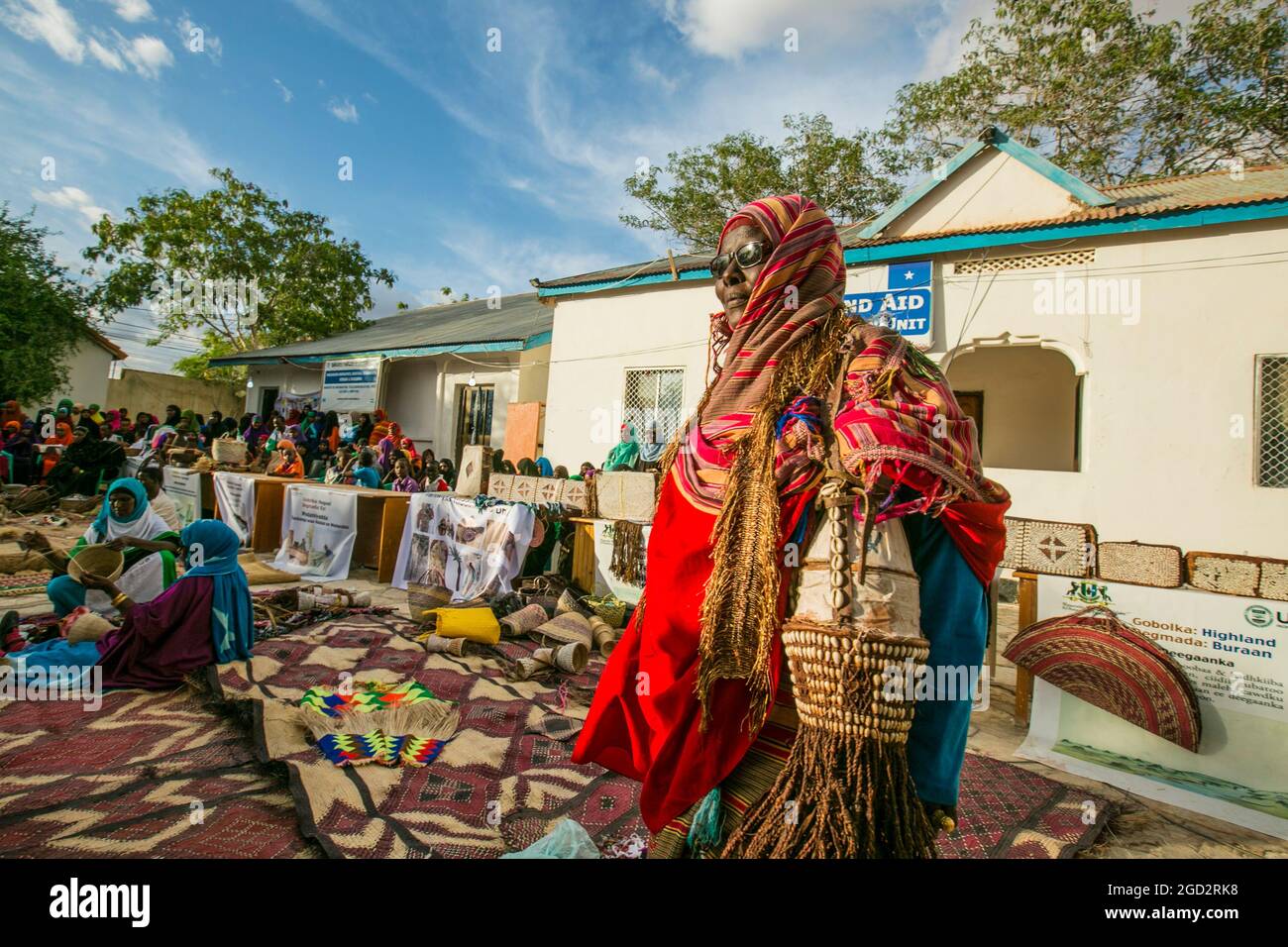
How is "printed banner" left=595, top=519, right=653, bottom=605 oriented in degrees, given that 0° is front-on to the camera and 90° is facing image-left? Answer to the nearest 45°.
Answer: approximately 0°

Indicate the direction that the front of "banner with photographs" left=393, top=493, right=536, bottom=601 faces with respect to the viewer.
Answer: facing the viewer

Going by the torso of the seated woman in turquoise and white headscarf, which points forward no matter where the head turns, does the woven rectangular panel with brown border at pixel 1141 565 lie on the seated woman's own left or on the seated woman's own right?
on the seated woman's own left

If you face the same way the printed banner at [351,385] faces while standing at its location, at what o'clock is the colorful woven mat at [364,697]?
The colorful woven mat is roughly at 12 o'clock from the printed banner.

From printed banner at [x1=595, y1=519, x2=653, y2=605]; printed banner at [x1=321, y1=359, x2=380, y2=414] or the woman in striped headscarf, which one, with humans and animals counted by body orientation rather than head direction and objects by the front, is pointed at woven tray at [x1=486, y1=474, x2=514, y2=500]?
printed banner at [x1=321, y1=359, x2=380, y2=414]

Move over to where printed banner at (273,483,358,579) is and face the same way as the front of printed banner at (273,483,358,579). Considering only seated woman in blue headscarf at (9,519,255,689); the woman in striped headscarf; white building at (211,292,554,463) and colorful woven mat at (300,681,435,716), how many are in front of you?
3

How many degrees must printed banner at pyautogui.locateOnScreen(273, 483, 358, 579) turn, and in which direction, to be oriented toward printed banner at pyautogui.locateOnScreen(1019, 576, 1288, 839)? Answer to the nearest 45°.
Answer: approximately 45° to its left

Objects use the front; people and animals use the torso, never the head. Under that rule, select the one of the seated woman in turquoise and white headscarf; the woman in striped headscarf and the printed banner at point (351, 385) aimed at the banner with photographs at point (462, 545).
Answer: the printed banner

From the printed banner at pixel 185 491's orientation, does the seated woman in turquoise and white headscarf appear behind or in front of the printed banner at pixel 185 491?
in front

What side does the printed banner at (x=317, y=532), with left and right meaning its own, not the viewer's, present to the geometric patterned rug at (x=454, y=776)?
front

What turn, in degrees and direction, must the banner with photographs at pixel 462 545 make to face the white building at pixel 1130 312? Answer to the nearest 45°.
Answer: approximately 90° to its left

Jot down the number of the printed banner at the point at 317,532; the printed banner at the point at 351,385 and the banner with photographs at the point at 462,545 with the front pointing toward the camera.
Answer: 3
